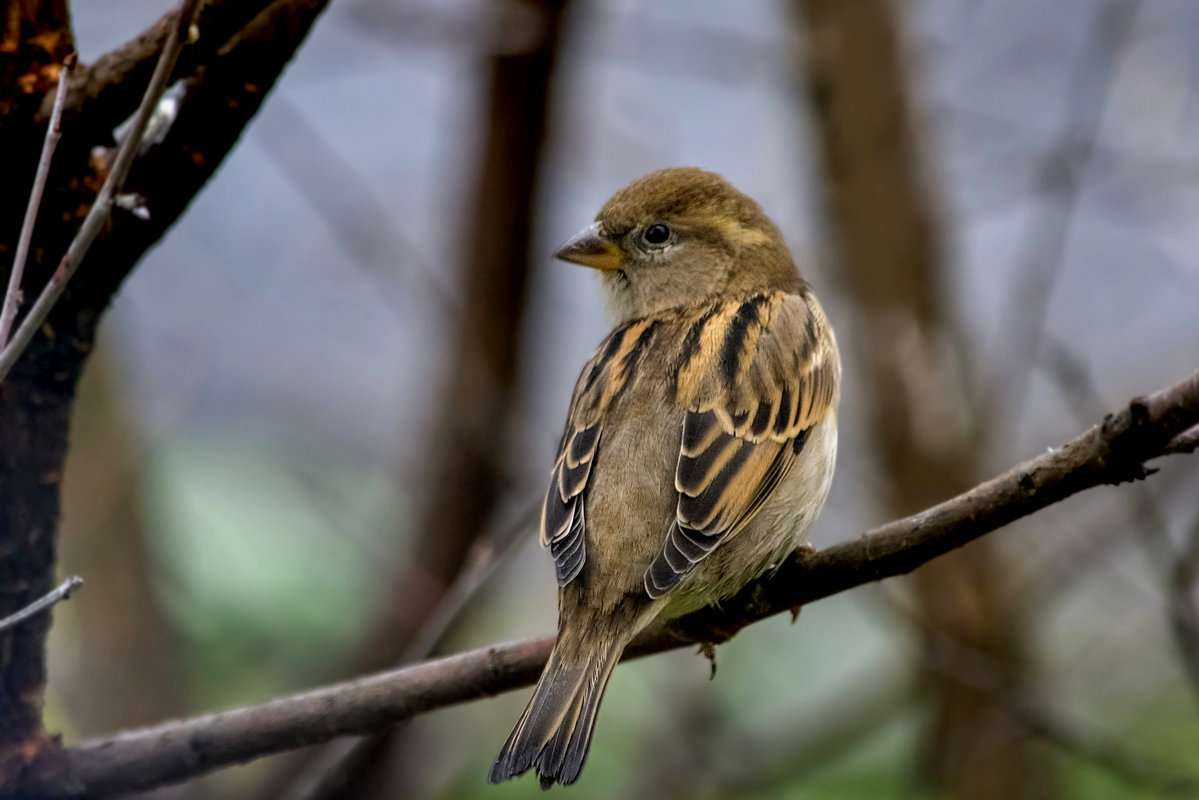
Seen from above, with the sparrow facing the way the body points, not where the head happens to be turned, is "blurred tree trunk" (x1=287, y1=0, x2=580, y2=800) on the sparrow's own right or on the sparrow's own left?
on the sparrow's own left

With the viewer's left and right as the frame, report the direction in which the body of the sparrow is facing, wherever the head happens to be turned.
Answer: facing away from the viewer and to the right of the viewer

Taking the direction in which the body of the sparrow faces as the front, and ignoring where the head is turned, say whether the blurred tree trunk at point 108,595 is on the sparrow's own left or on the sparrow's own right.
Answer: on the sparrow's own left
